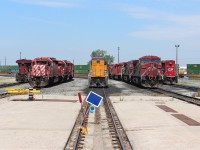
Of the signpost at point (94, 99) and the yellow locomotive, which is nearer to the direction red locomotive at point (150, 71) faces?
the signpost

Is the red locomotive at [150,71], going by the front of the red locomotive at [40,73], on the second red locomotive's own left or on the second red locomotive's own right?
on the second red locomotive's own left

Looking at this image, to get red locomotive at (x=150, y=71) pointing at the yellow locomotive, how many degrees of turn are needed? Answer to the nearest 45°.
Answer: approximately 135° to its right

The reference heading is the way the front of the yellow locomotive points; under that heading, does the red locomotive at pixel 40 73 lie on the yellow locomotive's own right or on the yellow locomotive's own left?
on the yellow locomotive's own right

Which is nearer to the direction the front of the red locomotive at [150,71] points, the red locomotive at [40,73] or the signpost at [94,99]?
the signpost

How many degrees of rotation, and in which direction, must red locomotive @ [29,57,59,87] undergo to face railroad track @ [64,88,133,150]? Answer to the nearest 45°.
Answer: approximately 45° to its left

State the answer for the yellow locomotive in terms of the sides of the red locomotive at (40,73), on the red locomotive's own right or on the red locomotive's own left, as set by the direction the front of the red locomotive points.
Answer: on the red locomotive's own left

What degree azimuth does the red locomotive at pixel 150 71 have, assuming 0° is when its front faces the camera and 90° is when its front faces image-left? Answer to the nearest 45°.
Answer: approximately 315°
